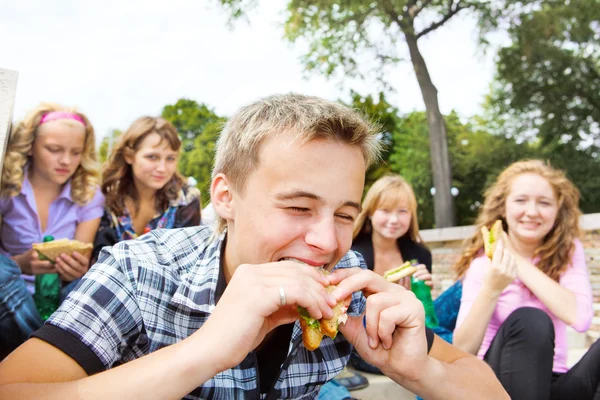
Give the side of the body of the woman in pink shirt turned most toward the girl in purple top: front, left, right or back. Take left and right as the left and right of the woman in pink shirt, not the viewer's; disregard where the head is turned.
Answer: right

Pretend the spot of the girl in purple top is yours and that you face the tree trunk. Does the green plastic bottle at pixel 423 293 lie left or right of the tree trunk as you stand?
right

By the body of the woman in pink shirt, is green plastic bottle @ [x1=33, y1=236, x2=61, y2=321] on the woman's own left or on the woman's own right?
on the woman's own right

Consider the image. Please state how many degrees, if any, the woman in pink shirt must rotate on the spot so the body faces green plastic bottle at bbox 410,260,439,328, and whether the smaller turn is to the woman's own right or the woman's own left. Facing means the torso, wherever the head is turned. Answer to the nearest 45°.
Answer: approximately 135° to the woman's own right

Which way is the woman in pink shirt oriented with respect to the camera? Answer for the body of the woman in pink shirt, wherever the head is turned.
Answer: toward the camera
